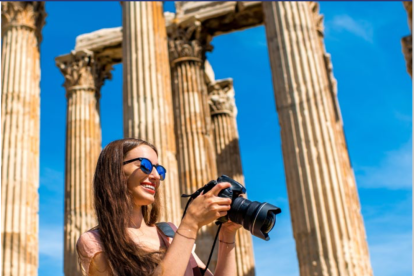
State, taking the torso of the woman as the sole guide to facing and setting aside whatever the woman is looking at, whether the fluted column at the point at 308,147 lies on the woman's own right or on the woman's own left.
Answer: on the woman's own left

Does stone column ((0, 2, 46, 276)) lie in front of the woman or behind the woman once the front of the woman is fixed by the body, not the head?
behind

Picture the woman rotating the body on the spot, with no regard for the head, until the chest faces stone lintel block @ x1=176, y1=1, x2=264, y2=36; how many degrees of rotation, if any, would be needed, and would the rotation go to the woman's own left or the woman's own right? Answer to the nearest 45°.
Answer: approximately 135° to the woman's own left

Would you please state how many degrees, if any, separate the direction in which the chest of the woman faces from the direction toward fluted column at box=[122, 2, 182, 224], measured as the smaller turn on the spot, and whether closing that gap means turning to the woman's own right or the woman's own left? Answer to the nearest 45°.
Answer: approximately 135° to the woman's own left

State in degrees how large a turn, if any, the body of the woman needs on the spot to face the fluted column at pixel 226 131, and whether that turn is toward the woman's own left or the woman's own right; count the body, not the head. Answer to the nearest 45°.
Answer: approximately 135° to the woman's own left

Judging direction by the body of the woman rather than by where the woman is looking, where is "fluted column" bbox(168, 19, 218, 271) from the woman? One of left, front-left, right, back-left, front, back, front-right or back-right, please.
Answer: back-left

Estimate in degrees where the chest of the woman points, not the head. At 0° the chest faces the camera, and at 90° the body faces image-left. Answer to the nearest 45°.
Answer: approximately 315°
